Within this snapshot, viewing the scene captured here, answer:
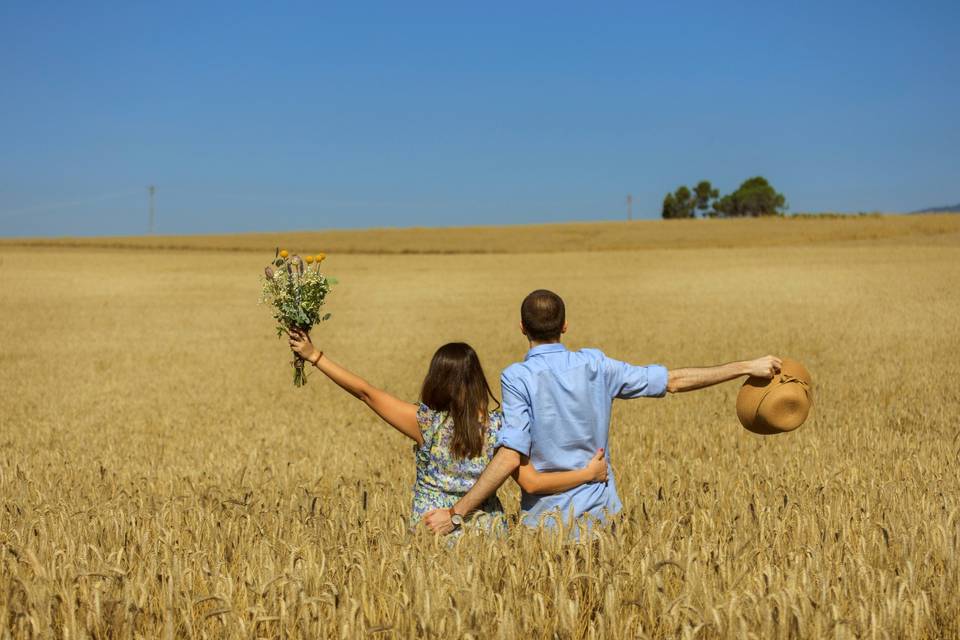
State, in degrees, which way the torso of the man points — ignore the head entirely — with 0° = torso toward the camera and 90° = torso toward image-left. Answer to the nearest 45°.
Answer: approximately 180°

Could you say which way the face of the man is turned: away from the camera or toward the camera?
away from the camera

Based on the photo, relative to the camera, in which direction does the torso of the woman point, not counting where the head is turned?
away from the camera

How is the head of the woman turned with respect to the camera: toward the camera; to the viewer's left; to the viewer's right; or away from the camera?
away from the camera
